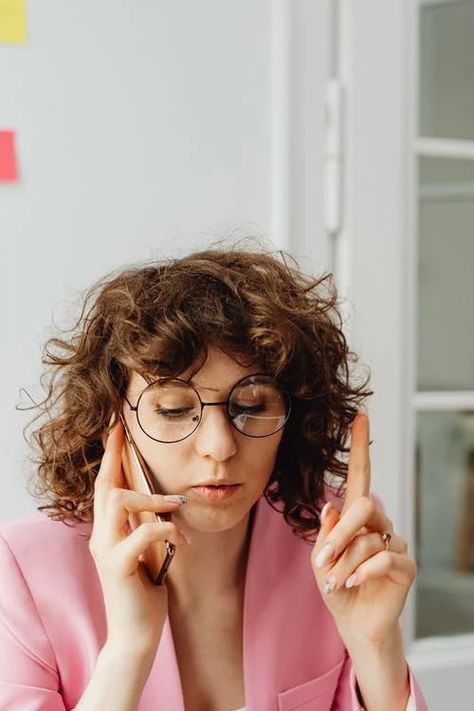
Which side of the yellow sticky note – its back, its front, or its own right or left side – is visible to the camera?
front

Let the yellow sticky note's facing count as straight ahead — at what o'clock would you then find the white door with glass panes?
The white door with glass panes is roughly at 9 o'clock from the yellow sticky note.

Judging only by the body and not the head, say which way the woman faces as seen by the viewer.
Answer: toward the camera

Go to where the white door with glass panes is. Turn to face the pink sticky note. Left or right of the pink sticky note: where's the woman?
left

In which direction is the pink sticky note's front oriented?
toward the camera

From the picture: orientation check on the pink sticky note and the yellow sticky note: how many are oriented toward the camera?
2

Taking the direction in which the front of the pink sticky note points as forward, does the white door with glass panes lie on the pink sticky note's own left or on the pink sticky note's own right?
on the pink sticky note's own left

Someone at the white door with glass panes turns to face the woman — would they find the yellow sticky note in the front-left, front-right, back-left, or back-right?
front-right

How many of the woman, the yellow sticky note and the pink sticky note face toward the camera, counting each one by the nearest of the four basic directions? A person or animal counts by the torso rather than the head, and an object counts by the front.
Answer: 3
